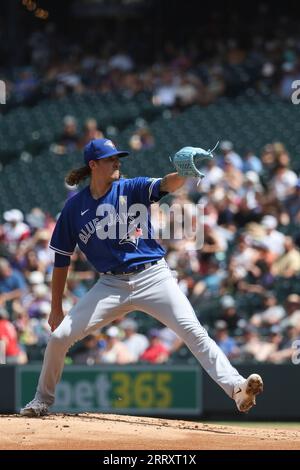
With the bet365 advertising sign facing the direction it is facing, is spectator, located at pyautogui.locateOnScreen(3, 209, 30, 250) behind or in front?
behind

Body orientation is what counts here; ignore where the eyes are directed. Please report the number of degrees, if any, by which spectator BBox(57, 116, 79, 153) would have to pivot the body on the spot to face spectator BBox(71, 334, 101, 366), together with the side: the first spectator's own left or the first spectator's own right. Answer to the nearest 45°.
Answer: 0° — they already face them

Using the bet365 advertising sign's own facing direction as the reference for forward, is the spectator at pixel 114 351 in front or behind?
behind

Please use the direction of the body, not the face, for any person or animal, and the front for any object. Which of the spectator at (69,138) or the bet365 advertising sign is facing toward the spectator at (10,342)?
the spectator at (69,138)

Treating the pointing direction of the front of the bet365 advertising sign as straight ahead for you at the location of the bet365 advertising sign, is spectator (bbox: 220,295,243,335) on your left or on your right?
on your left

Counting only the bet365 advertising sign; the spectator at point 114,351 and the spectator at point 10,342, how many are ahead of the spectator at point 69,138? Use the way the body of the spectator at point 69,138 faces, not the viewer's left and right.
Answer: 3

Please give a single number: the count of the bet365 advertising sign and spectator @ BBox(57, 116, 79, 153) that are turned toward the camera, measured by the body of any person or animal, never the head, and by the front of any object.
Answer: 2

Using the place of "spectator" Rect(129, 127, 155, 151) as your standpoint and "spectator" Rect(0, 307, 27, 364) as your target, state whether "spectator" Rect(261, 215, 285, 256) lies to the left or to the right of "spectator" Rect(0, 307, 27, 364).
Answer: left

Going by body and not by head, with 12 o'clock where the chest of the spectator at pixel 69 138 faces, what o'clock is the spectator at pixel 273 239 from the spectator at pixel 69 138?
the spectator at pixel 273 239 is roughly at 11 o'clock from the spectator at pixel 69 138.

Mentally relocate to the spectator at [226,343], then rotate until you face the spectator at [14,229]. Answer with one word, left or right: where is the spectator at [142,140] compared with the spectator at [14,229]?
right

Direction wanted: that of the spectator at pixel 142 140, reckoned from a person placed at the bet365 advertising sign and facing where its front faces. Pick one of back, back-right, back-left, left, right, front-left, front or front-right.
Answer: back

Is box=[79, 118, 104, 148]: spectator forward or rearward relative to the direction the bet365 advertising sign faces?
rearward

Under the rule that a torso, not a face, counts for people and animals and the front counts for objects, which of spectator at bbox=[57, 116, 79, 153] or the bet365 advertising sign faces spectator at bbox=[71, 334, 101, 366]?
spectator at bbox=[57, 116, 79, 153]
